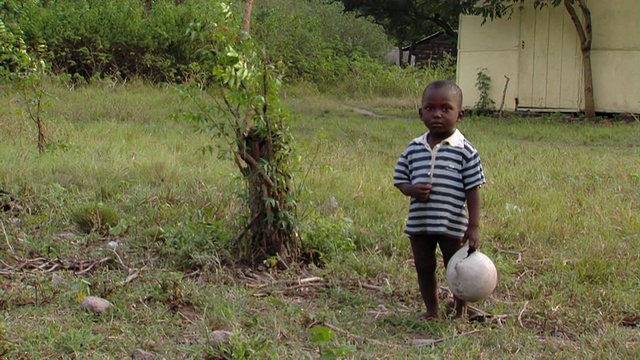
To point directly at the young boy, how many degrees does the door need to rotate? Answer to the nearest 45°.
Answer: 0° — it already faces them

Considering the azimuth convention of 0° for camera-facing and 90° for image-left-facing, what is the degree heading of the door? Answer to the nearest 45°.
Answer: approximately 0°

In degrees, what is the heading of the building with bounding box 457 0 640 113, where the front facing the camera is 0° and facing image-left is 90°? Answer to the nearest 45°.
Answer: approximately 0°

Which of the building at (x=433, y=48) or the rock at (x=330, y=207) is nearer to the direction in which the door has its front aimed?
the rock

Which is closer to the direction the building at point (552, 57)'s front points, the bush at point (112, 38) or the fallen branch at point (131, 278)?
the fallen branch

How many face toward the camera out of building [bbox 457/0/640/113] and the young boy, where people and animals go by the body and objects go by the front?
2

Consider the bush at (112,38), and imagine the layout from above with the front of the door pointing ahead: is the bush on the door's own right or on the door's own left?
on the door's own right

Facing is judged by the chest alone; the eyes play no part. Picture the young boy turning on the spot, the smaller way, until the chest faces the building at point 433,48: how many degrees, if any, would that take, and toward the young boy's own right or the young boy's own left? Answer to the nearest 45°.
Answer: approximately 180°

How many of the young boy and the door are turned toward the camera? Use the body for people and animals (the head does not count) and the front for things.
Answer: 2

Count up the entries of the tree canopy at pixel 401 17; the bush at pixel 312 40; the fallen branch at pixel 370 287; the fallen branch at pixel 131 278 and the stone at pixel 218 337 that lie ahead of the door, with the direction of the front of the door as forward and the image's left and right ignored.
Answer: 3
